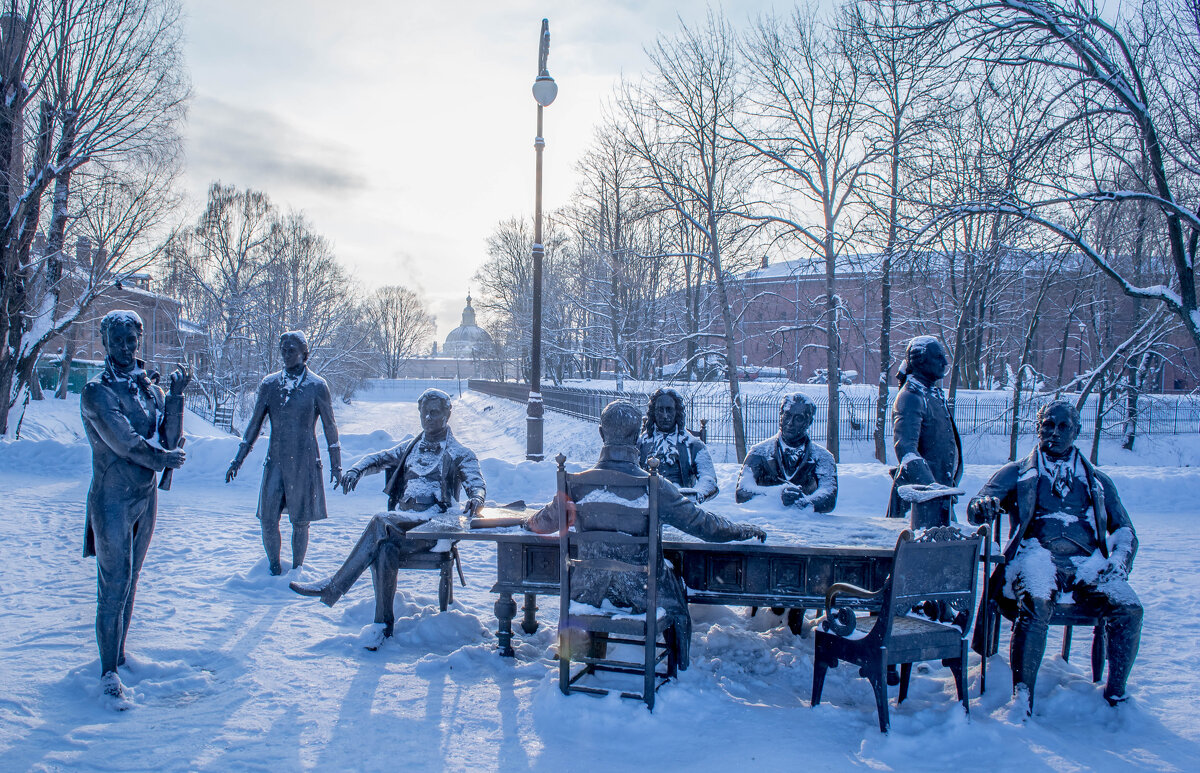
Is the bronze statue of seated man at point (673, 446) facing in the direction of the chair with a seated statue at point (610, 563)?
yes

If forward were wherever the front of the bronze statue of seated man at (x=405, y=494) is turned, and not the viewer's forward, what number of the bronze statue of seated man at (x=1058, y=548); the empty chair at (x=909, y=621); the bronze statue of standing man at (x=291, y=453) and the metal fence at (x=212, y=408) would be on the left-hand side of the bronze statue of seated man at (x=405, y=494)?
2

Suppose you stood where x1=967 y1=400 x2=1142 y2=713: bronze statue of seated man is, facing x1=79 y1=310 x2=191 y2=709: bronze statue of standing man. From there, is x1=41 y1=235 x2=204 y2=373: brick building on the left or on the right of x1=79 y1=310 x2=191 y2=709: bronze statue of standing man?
right

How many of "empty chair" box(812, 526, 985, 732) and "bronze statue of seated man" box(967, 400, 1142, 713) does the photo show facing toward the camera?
1

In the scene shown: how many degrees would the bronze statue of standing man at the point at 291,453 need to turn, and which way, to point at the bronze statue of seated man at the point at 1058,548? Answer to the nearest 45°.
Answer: approximately 45° to its left

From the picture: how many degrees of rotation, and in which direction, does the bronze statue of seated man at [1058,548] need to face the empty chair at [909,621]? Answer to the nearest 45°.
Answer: approximately 45° to its right

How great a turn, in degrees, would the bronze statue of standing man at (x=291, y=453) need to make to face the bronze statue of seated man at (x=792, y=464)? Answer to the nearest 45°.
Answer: approximately 45° to its left

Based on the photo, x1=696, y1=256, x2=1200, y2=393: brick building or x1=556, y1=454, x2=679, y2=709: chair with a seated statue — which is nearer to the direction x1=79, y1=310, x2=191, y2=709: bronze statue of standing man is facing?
the chair with a seated statue
